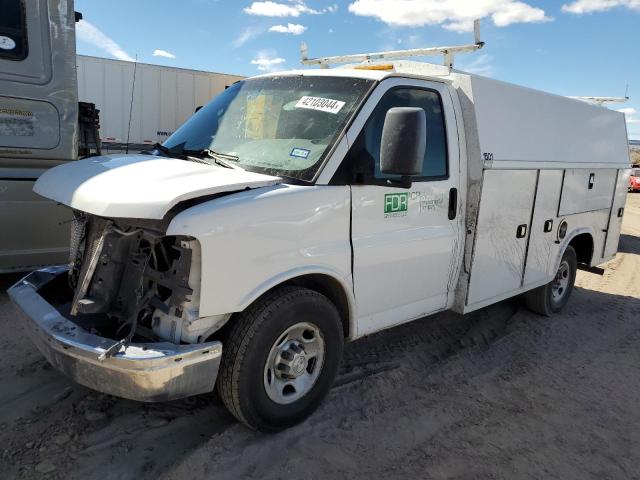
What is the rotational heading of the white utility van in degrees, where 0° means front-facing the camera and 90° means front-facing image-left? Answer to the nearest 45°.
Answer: approximately 45°

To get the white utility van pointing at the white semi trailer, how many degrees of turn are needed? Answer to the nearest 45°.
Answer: approximately 90° to its right
